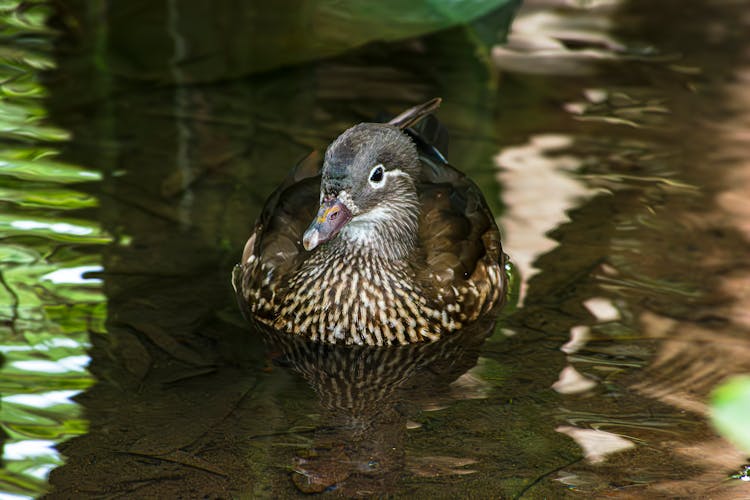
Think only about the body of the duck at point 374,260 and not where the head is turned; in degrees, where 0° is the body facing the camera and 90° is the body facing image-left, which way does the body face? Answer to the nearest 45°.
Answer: approximately 0°

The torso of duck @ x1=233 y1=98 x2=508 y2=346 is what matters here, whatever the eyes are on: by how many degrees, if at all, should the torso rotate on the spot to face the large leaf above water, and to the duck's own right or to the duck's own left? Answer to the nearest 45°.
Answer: approximately 180°

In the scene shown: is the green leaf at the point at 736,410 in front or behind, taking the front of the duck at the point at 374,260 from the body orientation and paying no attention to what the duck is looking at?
in front

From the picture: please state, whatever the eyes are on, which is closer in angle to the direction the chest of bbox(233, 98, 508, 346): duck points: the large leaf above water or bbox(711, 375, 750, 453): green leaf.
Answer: the green leaf
